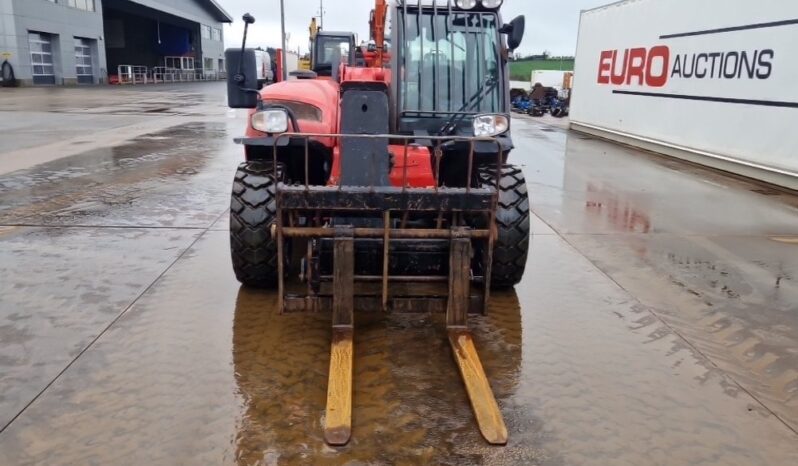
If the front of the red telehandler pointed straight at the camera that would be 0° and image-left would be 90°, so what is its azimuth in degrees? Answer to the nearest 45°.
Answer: approximately 0°

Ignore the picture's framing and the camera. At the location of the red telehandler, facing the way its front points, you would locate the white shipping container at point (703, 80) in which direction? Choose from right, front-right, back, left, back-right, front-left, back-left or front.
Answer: back-left

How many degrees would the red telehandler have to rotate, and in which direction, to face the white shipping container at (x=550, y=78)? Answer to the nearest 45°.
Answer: approximately 180°
